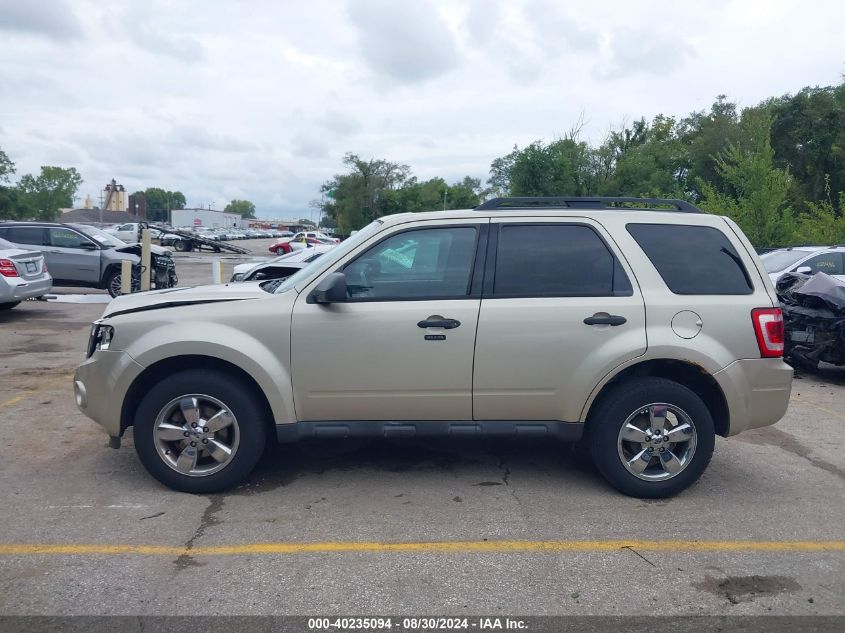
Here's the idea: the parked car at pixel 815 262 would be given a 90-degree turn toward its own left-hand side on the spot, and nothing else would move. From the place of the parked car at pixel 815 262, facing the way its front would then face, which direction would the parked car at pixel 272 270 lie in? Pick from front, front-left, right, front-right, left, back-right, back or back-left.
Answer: right

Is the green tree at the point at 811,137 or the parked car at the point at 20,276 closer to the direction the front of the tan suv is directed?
the parked car

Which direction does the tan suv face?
to the viewer's left

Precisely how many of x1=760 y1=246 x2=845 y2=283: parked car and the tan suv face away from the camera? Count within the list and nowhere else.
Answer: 0

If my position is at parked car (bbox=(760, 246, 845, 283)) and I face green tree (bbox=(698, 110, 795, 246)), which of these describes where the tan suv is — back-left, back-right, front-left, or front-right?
back-left

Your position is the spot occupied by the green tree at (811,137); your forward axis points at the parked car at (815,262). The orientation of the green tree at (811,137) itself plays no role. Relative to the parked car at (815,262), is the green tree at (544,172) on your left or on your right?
right

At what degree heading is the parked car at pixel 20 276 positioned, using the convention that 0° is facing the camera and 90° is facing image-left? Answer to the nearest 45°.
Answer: approximately 135°

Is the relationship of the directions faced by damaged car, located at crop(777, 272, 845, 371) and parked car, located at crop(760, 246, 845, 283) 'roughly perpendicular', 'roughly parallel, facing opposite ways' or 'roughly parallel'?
roughly parallel

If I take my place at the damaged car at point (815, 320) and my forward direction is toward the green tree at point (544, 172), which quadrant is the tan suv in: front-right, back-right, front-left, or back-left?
back-left

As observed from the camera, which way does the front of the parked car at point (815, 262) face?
facing the viewer and to the left of the viewer

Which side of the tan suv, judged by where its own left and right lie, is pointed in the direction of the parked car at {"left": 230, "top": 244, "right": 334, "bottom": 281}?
right

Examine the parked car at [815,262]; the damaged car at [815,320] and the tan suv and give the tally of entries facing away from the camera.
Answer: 0

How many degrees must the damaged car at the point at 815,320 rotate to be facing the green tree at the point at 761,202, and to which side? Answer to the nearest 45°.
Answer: approximately 135° to its right

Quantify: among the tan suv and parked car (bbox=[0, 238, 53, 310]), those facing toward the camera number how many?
0

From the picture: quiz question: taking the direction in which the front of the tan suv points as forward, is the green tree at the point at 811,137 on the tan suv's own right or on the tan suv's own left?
on the tan suv's own right

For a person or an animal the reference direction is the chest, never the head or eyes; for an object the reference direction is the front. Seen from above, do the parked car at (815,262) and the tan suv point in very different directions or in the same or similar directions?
same or similar directions
